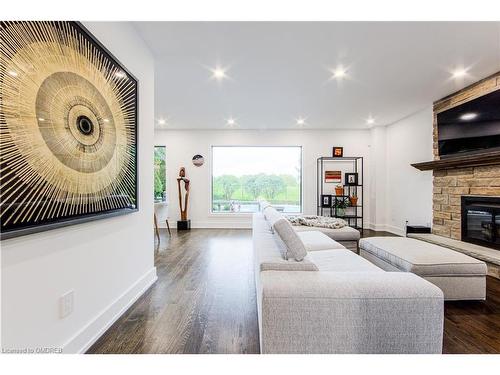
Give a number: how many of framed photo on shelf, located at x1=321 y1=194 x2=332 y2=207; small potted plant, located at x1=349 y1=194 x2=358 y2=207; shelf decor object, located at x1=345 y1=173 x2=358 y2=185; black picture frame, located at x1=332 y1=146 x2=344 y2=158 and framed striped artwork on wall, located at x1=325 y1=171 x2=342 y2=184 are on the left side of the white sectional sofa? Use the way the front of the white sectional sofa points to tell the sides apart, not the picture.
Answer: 5

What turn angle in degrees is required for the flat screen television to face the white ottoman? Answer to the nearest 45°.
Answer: approximately 45° to its left

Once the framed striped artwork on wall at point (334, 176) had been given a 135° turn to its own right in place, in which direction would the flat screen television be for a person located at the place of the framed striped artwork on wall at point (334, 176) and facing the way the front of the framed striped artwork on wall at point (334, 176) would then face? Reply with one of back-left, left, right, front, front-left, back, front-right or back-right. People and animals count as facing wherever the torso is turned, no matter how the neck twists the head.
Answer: back

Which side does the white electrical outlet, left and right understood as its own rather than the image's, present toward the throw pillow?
front

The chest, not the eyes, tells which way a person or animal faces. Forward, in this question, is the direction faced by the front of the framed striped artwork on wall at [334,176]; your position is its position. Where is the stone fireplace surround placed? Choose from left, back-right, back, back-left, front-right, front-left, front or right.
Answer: front-left

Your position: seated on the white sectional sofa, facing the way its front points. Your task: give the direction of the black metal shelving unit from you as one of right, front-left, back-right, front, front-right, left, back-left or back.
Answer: left

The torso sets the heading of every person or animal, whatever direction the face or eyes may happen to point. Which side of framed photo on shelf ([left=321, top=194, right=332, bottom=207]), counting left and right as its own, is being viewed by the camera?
front

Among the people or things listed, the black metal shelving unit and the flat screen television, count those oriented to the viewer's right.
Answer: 0

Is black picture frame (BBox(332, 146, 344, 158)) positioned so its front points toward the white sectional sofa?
yes

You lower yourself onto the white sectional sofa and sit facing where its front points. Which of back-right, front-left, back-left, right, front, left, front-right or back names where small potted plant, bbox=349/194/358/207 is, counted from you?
left

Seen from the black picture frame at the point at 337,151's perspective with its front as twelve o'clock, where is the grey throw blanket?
The grey throw blanket is roughly at 12 o'clock from the black picture frame.

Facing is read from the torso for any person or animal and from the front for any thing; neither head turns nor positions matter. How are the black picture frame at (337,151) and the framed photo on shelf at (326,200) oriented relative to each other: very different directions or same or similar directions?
same or similar directions

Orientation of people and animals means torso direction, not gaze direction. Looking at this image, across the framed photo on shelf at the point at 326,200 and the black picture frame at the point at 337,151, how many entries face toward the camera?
2

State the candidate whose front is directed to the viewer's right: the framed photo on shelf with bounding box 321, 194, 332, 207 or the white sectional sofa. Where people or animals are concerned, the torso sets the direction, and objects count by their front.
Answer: the white sectional sofa

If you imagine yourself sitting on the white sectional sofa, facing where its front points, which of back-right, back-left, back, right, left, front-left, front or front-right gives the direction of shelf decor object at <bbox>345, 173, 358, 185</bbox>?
left

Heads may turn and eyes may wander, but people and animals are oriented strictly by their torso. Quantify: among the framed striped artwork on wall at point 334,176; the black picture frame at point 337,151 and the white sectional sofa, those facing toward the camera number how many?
2

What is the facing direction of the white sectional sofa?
to the viewer's right

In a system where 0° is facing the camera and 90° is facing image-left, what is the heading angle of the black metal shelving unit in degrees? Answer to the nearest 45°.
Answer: approximately 0°

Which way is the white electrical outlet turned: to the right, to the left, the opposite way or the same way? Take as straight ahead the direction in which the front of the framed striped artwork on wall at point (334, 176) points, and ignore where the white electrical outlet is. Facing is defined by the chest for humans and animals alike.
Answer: to the left
